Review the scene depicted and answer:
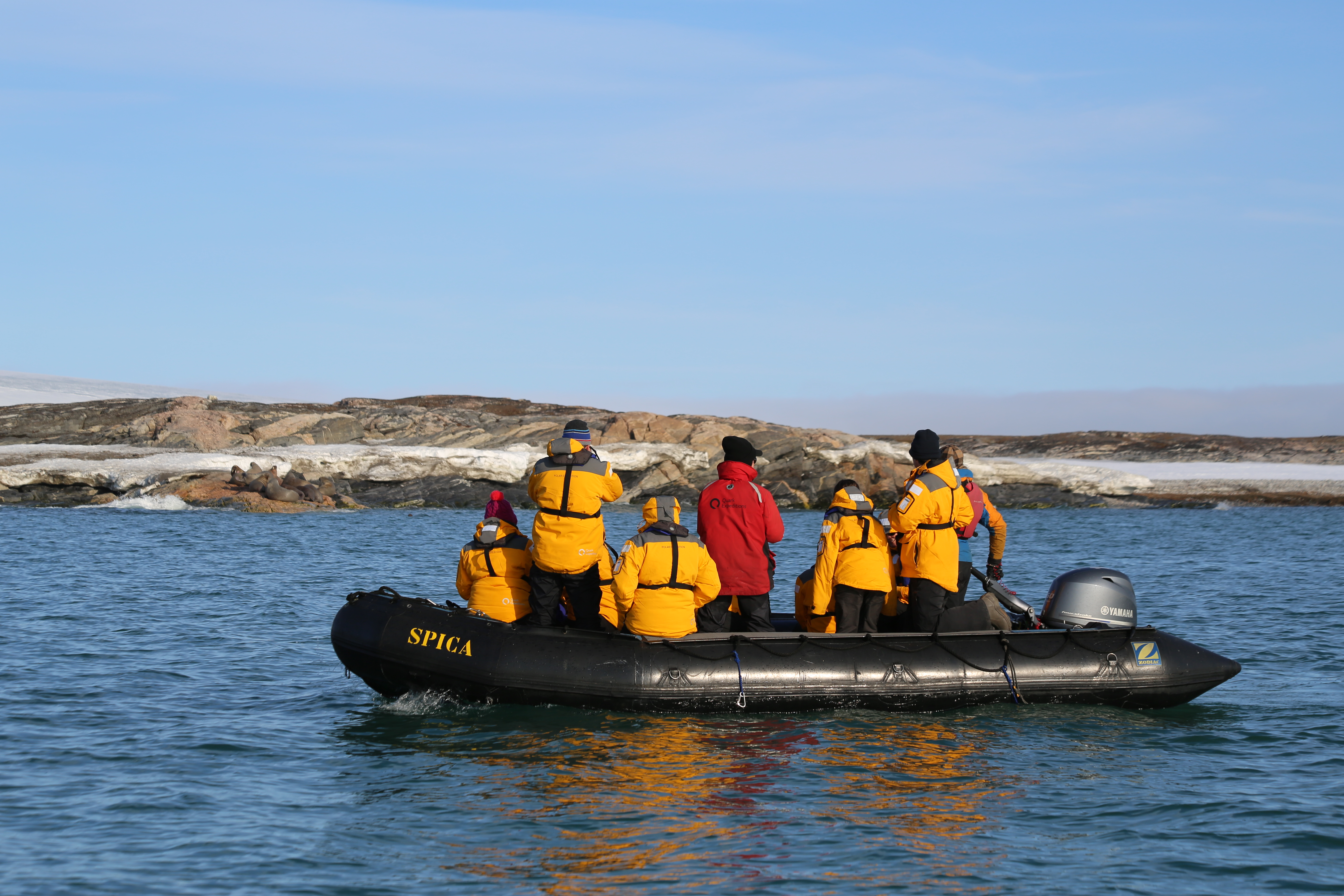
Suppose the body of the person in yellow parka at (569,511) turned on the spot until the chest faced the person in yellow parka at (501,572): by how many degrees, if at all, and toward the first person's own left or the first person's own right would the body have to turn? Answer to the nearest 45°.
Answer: approximately 45° to the first person's own left

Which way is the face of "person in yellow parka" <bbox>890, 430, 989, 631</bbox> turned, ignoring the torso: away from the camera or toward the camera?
away from the camera

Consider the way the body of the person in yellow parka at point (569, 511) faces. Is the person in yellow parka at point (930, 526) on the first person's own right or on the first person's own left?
on the first person's own right

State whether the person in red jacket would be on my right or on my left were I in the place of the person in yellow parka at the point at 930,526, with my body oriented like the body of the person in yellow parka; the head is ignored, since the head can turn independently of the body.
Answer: on my left

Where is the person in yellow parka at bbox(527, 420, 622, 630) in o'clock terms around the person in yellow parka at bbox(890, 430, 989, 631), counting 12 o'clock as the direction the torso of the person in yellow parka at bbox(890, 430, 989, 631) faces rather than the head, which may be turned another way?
the person in yellow parka at bbox(527, 420, 622, 630) is roughly at 10 o'clock from the person in yellow parka at bbox(890, 430, 989, 631).

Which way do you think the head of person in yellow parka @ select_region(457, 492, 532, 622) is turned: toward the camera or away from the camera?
away from the camera

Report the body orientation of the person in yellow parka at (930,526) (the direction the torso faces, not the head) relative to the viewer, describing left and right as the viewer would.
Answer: facing away from the viewer and to the left of the viewer

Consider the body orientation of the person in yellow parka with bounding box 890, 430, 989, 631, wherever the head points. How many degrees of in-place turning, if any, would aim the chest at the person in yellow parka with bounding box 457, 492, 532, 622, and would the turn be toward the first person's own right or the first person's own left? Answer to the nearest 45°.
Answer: approximately 45° to the first person's own left

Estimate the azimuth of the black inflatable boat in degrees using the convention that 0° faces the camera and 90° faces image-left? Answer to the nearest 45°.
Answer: approximately 90°

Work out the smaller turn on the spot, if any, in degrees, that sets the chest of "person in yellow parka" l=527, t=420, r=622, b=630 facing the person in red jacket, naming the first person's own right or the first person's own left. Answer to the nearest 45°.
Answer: approximately 90° to the first person's own right

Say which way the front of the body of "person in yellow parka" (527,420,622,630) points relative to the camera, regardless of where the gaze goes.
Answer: away from the camera

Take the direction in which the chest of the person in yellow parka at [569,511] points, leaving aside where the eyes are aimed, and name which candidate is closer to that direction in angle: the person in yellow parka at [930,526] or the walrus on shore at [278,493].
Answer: the walrus on shore
